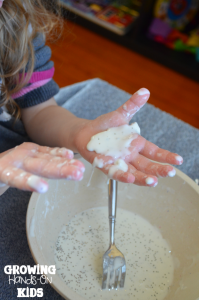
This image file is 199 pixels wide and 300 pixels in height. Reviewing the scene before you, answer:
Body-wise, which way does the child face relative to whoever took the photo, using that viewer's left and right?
facing the viewer and to the right of the viewer
